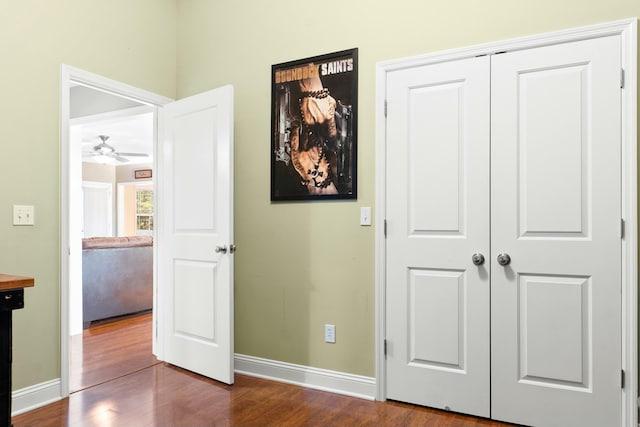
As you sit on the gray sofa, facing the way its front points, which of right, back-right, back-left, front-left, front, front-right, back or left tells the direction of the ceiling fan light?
front-right

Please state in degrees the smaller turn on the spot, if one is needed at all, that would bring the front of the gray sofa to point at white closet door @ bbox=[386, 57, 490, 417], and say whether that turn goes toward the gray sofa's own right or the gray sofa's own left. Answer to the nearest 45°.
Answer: approximately 180°

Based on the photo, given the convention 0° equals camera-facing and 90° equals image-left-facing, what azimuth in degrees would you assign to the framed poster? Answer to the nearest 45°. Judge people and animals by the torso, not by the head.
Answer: approximately 45°

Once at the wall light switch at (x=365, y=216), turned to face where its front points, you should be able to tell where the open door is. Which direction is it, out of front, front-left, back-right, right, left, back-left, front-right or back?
right

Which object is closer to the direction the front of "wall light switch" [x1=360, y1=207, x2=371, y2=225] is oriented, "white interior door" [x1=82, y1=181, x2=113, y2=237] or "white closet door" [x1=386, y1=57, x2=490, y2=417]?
the white closet door

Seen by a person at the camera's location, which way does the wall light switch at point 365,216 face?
facing the viewer

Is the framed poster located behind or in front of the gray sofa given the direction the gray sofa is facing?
behind

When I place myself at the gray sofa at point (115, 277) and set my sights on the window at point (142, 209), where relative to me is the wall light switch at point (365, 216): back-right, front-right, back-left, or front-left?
back-right

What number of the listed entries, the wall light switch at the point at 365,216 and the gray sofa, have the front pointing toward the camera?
1

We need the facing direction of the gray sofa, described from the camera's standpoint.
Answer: facing away from the viewer and to the left of the viewer

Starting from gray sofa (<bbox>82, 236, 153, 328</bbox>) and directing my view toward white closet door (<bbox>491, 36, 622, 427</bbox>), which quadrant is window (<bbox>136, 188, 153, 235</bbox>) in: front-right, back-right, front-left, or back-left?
back-left
